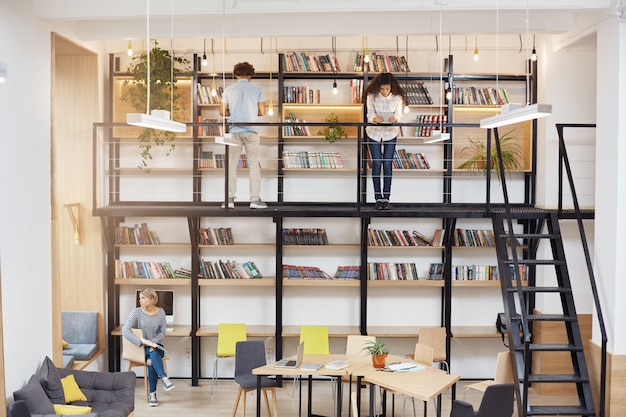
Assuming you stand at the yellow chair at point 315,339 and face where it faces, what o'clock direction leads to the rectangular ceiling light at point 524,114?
The rectangular ceiling light is roughly at 11 o'clock from the yellow chair.

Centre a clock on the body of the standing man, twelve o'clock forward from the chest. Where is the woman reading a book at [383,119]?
The woman reading a book is roughly at 3 o'clock from the standing man.

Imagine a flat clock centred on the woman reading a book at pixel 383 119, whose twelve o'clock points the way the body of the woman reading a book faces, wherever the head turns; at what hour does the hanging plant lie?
The hanging plant is roughly at 3 o'clock from the woman reading a book.

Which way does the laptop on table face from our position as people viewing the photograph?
facing to the left of the viewer

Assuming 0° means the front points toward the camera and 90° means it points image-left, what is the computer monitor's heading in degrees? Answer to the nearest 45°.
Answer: approximately 0°

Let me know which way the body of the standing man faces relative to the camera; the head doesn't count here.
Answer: away from the camera
